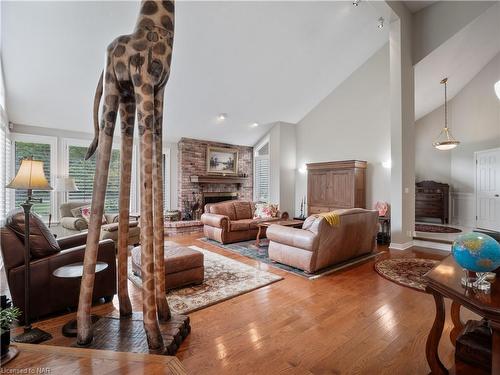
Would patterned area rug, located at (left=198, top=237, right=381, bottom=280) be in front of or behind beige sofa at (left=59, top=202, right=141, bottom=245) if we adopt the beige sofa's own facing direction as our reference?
in front

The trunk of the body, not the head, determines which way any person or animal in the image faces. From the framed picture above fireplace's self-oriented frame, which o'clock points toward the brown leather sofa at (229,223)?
The brown leather sofa is roughly at 12 o'clock from the framed picture above fireplace.

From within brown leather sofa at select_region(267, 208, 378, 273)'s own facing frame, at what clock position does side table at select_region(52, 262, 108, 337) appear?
The side table is roughly at 9 o'clock from the brown leather sofa.

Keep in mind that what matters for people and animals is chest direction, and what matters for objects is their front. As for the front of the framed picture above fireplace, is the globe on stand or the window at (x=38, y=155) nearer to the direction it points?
the globe on stand

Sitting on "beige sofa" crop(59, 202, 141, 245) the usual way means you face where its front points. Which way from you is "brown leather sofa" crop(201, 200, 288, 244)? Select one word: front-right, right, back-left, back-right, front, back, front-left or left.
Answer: front-left

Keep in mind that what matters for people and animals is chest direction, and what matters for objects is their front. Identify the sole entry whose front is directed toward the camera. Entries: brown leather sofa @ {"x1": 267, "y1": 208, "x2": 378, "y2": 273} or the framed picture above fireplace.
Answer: the framed picture above fireplace

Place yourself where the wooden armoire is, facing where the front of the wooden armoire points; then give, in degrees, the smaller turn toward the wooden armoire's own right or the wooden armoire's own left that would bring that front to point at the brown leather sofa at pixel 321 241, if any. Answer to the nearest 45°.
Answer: approximately 45° to the wooden armoire's own left

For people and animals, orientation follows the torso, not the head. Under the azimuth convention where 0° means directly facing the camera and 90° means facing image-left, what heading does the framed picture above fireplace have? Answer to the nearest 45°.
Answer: approximately 0°

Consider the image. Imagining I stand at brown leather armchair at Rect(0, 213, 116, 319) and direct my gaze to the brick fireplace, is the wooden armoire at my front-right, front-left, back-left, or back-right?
front-right

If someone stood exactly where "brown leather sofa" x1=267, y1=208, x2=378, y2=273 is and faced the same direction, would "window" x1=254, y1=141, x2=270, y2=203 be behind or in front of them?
in front

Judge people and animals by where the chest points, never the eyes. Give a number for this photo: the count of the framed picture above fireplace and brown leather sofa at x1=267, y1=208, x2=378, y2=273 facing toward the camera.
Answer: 1

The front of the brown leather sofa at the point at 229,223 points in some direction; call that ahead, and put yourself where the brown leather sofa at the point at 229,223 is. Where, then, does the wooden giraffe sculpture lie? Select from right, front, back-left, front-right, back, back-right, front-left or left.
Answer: front-right

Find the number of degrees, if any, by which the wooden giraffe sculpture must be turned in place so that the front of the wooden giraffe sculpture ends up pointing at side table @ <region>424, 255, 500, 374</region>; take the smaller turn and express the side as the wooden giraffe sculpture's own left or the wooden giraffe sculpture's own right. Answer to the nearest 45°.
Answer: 0° — it already faces it

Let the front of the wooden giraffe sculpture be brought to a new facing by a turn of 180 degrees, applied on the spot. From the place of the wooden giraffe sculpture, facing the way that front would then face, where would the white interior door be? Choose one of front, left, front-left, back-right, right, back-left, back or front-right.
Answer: back-right

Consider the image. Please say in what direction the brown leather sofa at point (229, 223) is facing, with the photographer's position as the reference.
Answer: facing the viewer and to the right of the viewer

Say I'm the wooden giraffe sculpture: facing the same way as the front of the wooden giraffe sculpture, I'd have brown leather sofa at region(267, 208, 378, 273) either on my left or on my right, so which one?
on my left

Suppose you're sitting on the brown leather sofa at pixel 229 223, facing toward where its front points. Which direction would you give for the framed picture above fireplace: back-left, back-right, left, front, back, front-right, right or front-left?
back-left
